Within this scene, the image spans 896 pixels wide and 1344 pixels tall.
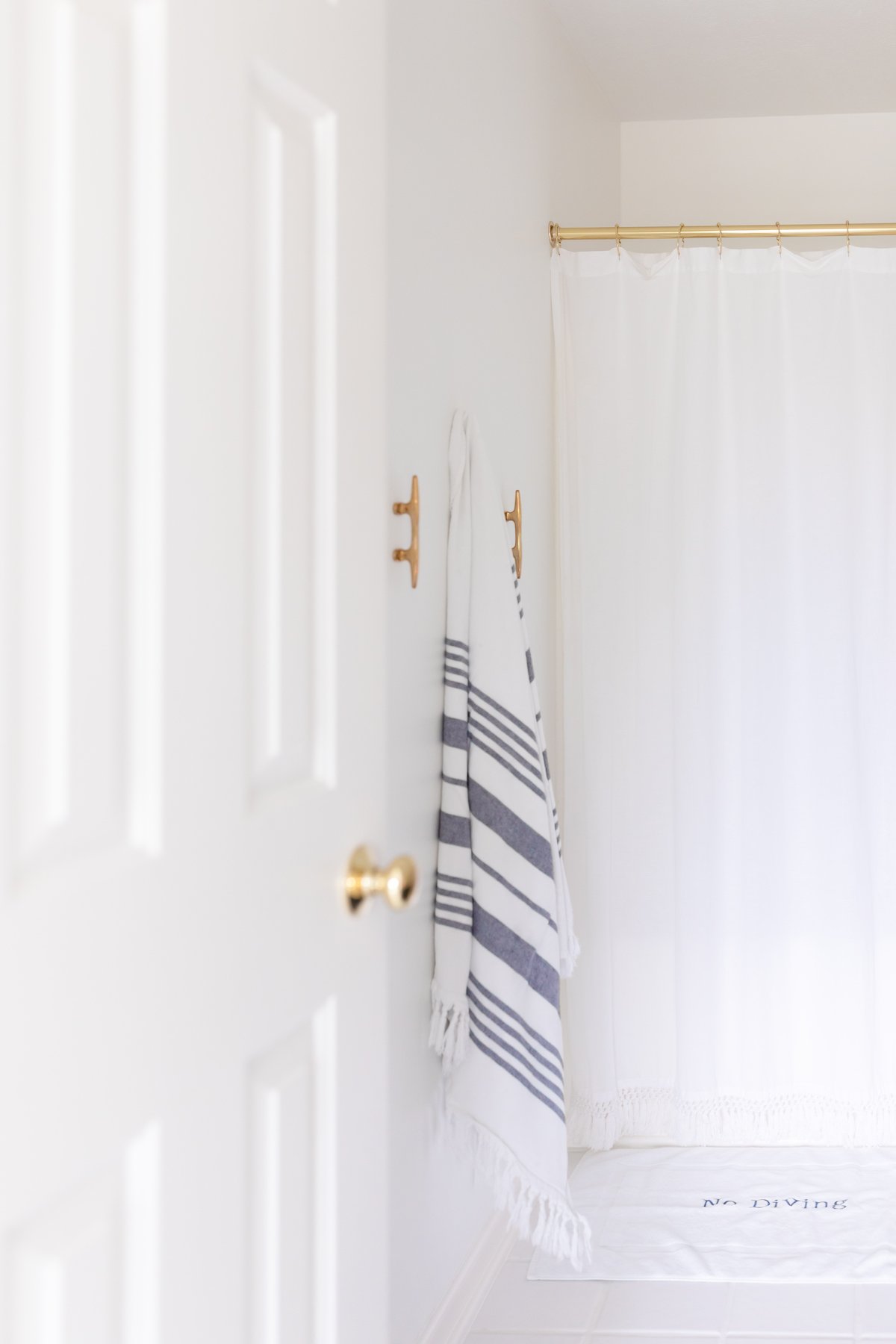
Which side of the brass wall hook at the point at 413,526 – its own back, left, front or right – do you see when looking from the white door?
right

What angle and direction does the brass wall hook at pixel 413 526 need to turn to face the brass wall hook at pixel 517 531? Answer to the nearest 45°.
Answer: approximately 90° to its left

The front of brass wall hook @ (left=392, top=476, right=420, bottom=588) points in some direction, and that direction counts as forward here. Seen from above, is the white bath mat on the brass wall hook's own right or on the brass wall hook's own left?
on the brass wall hook's own left

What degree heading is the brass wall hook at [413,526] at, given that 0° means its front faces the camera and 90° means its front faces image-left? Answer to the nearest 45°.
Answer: approximately 270°

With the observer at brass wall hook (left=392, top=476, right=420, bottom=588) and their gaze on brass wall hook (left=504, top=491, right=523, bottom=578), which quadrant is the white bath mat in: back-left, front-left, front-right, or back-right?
front-right

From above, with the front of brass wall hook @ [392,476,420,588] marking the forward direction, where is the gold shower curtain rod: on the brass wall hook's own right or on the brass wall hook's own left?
on the brass wall hook's own left
